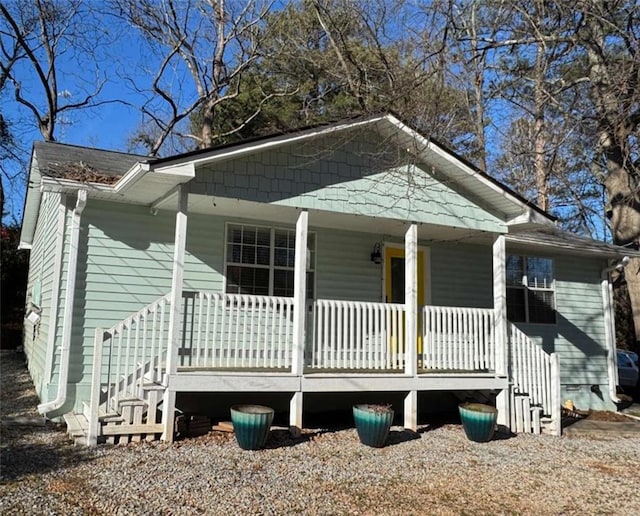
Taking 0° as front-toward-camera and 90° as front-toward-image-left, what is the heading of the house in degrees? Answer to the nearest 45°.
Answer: approximately 315°
